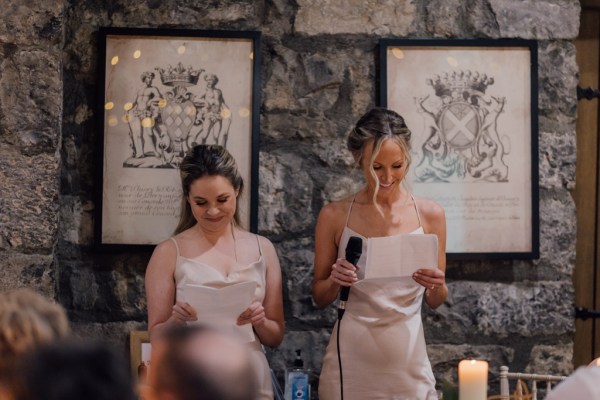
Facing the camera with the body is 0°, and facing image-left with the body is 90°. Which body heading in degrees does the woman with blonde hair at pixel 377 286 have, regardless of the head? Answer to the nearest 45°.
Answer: approximately 0°

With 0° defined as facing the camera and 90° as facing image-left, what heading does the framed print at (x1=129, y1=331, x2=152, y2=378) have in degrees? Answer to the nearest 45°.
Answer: approximately 0°

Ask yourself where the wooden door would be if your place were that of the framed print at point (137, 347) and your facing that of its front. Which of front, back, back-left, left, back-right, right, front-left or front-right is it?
left

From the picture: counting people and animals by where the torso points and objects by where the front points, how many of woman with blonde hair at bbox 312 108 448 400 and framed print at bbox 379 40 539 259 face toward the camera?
2
